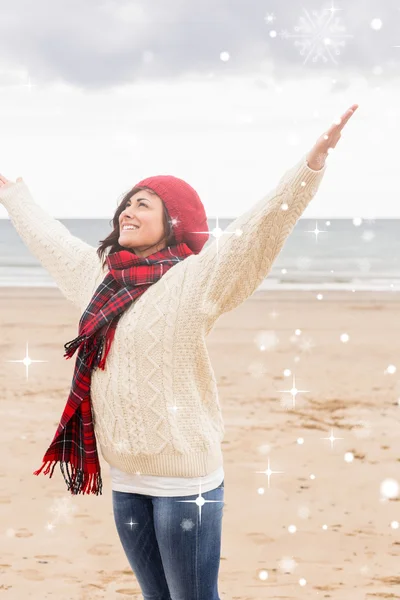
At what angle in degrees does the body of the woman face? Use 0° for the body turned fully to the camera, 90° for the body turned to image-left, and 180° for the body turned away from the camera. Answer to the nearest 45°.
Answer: approximately 45°

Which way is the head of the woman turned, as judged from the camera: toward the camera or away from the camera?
toward the camera
